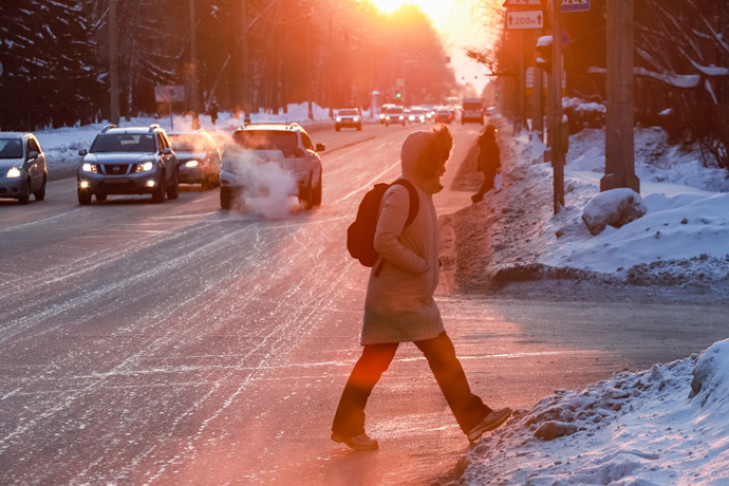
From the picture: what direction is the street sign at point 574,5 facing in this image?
toward the camera

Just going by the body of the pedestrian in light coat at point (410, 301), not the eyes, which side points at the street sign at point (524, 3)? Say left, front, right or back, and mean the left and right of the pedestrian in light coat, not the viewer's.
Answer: left

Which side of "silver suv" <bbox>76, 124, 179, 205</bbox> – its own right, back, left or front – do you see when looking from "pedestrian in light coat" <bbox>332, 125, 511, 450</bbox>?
front

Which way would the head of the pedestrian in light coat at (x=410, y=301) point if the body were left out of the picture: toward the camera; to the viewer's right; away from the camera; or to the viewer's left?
to the viewer's right

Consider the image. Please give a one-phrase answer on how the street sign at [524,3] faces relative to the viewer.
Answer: facing the viewer

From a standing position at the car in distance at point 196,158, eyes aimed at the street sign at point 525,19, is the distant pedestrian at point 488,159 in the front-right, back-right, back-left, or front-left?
front-right

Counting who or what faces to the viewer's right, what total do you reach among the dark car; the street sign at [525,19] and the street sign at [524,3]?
0

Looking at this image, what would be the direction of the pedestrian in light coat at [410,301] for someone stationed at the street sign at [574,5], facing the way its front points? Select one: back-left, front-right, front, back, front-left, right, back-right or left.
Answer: front

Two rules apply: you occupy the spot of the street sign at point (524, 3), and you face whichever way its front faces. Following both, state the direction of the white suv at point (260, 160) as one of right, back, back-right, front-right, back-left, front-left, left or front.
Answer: back-right

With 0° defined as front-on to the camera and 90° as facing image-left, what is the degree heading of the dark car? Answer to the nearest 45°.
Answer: approximately 0°

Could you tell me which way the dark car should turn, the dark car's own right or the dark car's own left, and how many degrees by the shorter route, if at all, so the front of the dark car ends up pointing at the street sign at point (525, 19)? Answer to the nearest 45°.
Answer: approximately 45° to the dark car's own left

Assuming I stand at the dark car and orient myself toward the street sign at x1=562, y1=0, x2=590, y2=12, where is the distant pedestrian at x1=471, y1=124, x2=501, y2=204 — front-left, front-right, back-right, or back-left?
front-left

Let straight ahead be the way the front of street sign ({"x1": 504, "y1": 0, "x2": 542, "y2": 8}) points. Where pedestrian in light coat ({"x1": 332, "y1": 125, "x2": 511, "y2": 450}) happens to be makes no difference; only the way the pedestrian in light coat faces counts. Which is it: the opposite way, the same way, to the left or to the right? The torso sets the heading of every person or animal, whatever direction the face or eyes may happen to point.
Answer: to the left
